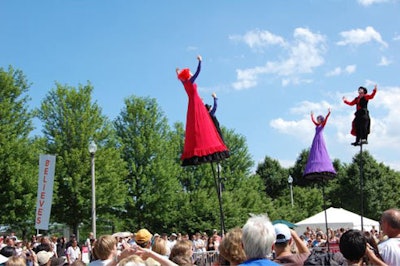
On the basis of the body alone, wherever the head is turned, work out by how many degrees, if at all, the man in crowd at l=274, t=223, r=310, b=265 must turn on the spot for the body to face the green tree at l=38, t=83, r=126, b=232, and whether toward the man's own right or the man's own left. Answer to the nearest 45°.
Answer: approximately 45° to the man's own left

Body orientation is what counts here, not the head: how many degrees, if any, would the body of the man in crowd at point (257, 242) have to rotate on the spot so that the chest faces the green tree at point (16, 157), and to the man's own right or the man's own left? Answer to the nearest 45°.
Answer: approximately 45° to the man's own left

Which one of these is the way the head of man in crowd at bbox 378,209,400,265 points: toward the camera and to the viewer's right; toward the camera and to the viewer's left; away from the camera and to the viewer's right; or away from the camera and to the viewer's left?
away from the camera and to the viewer's left

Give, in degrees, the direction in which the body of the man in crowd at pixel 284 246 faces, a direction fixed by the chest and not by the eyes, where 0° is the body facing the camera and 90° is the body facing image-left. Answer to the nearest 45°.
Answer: approximately 180°

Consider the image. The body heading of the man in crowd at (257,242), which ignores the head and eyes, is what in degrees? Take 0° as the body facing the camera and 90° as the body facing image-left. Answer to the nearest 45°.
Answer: approximately 180°

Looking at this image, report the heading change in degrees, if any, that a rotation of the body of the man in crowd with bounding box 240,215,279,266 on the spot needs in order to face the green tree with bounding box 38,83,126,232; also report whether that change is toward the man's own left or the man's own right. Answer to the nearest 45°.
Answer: approximately 45° to the man's own left

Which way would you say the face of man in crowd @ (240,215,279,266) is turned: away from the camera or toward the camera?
away from the camera

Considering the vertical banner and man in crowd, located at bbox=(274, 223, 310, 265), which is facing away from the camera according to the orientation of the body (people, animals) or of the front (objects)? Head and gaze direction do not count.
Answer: the man in crowd
